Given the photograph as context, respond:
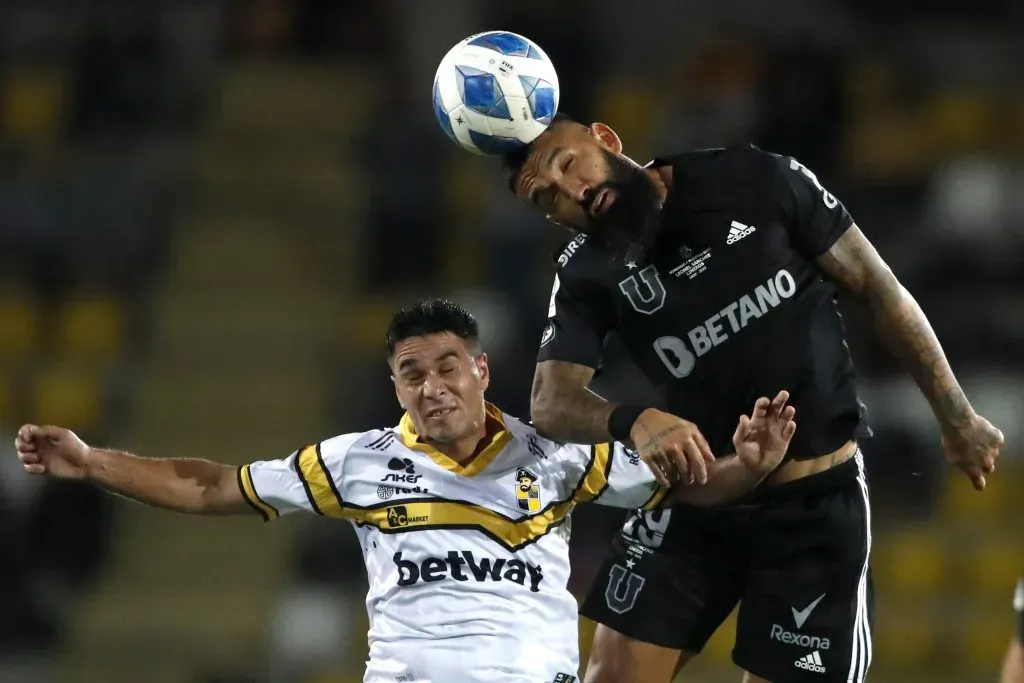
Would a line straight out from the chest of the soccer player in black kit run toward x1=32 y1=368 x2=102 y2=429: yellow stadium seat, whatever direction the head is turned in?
no

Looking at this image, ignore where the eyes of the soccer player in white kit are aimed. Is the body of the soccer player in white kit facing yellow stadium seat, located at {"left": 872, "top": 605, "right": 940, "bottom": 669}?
no

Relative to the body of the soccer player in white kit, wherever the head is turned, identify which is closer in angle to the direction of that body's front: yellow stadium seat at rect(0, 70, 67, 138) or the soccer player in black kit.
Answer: the soccer player in black kit

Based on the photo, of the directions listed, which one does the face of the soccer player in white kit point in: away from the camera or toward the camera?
toward the camera

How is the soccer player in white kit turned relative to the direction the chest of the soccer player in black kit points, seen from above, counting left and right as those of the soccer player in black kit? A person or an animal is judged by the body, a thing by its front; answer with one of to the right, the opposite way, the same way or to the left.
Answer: the same way

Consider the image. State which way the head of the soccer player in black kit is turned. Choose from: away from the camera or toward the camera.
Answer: toward the camera

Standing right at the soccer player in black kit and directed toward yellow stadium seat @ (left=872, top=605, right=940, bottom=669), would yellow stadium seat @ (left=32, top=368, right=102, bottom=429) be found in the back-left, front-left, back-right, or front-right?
front-left

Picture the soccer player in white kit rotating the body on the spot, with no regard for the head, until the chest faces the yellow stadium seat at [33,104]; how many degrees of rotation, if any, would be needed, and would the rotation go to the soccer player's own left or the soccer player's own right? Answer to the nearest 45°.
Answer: approximately 135° to the soccer player's own right

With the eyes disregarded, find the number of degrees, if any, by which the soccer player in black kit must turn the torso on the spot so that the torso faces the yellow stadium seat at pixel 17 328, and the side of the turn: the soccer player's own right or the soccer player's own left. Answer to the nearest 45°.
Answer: approximately 135° to the soccer player's own right

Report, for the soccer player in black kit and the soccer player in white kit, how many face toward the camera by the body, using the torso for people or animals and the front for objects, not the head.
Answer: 2

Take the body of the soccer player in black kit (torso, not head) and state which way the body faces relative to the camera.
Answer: toward the camera

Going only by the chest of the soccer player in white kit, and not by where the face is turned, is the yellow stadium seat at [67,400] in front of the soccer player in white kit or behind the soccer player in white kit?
behind

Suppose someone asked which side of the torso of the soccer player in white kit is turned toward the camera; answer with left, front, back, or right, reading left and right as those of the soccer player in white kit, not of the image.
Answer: front

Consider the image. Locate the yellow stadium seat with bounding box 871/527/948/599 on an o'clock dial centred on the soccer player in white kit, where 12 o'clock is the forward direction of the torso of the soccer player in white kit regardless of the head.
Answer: The yellow stadium seat is roughly at 7 o'clock from the soccer player in white kit.

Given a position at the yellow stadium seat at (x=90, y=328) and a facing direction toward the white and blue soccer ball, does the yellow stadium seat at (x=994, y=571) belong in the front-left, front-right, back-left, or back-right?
front-left
